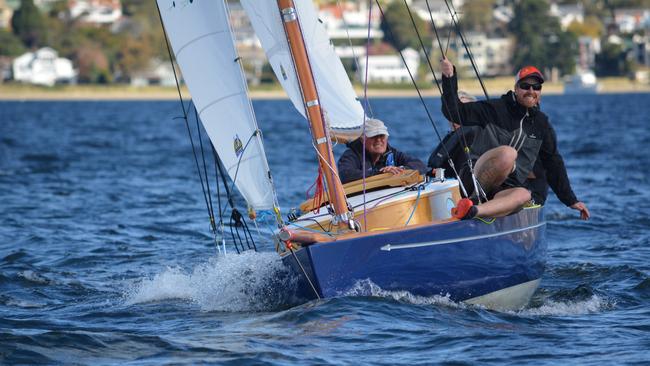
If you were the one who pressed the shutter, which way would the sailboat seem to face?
facing the viewer and to the left of the viewer

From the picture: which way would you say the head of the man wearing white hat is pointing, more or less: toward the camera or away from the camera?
toward the camera
